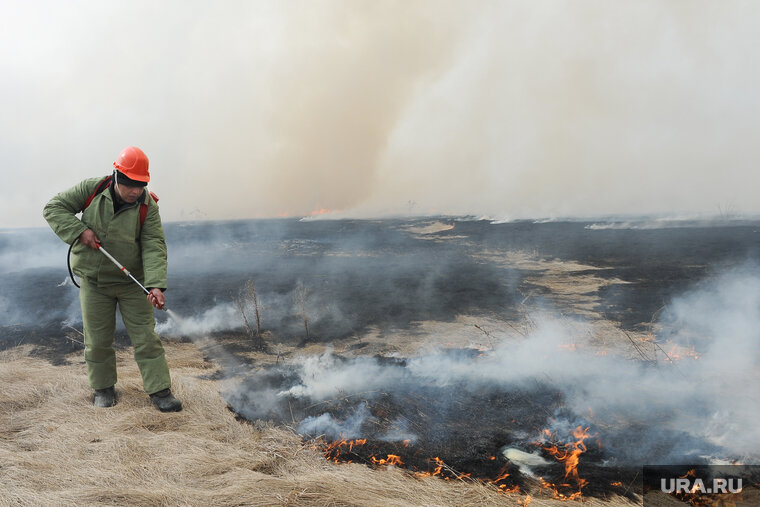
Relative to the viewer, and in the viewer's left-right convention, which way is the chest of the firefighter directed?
facing the viewer and to the right of the viewer

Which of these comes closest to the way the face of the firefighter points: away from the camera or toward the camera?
toward the camera
